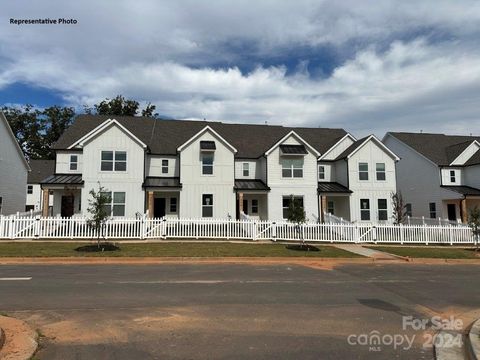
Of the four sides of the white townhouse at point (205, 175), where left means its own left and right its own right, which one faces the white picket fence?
front

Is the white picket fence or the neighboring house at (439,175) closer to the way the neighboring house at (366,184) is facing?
the white picket fence

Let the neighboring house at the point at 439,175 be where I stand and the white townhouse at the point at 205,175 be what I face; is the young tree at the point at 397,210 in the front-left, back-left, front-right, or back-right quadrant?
front-left

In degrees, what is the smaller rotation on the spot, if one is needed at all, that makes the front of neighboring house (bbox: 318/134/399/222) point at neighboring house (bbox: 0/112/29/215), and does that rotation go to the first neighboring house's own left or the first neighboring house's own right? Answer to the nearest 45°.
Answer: approximately 90° to the first neighboring house's own right

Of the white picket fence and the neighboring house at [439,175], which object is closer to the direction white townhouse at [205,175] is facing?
the white picket fence

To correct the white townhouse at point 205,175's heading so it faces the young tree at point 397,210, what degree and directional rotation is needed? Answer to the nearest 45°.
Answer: approximately 90° to its left

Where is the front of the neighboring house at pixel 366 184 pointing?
toward the camera

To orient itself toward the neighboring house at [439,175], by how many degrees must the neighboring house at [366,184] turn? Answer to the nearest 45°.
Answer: approximately 135° to its left

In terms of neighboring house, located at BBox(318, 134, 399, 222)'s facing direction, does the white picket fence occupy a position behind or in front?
in front

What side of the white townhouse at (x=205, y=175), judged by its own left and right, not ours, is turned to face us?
front

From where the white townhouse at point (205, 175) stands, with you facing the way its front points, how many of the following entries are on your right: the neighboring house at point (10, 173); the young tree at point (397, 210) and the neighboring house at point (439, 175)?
1
